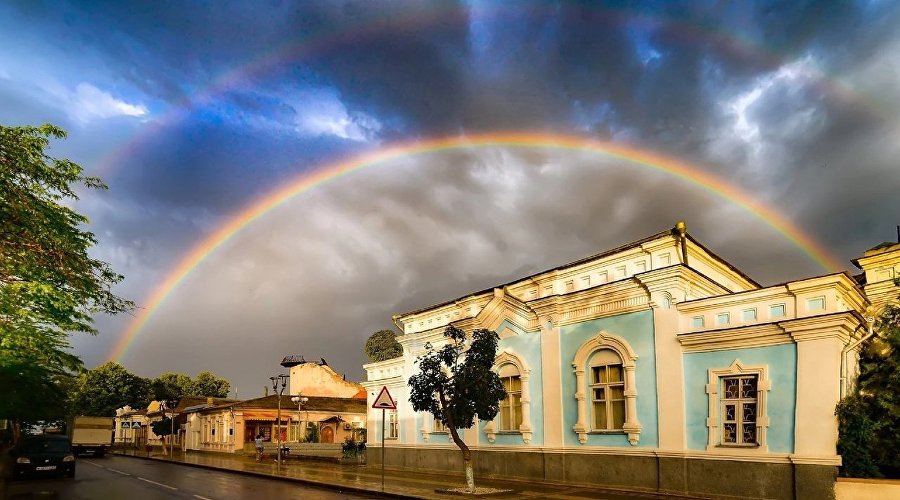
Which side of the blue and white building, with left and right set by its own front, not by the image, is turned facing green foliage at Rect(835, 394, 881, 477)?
left

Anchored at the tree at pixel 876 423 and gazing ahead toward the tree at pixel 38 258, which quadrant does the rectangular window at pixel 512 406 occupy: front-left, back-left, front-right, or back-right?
front-right

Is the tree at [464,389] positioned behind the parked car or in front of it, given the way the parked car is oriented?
in front

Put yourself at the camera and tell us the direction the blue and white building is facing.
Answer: facing the viewer and to the left of the viewer

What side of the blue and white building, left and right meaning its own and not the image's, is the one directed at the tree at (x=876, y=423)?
left

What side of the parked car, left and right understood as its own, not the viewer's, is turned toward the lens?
front

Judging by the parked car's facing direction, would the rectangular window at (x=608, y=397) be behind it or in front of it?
in front
